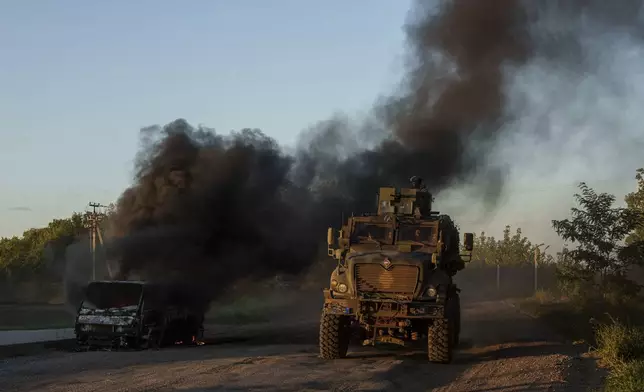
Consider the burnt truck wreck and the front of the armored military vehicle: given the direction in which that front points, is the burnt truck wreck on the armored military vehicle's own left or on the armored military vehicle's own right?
on the armored military vehicle's own right

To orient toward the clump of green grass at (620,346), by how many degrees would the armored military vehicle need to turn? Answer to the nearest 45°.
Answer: approximately 90° to its left

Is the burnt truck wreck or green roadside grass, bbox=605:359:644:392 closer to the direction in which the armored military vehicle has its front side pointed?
the green roadside grass

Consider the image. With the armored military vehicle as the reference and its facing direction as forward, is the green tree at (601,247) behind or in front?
behind

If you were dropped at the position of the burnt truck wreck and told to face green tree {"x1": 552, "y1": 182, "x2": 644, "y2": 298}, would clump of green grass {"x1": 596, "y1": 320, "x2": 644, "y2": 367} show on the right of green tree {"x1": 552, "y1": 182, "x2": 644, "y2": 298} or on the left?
right

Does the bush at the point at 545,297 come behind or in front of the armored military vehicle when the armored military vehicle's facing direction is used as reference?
behind

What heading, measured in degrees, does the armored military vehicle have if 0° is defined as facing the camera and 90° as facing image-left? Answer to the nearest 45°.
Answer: approximately 0°

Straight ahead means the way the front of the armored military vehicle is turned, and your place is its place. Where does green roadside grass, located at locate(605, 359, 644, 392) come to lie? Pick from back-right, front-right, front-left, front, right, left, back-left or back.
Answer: front-left
